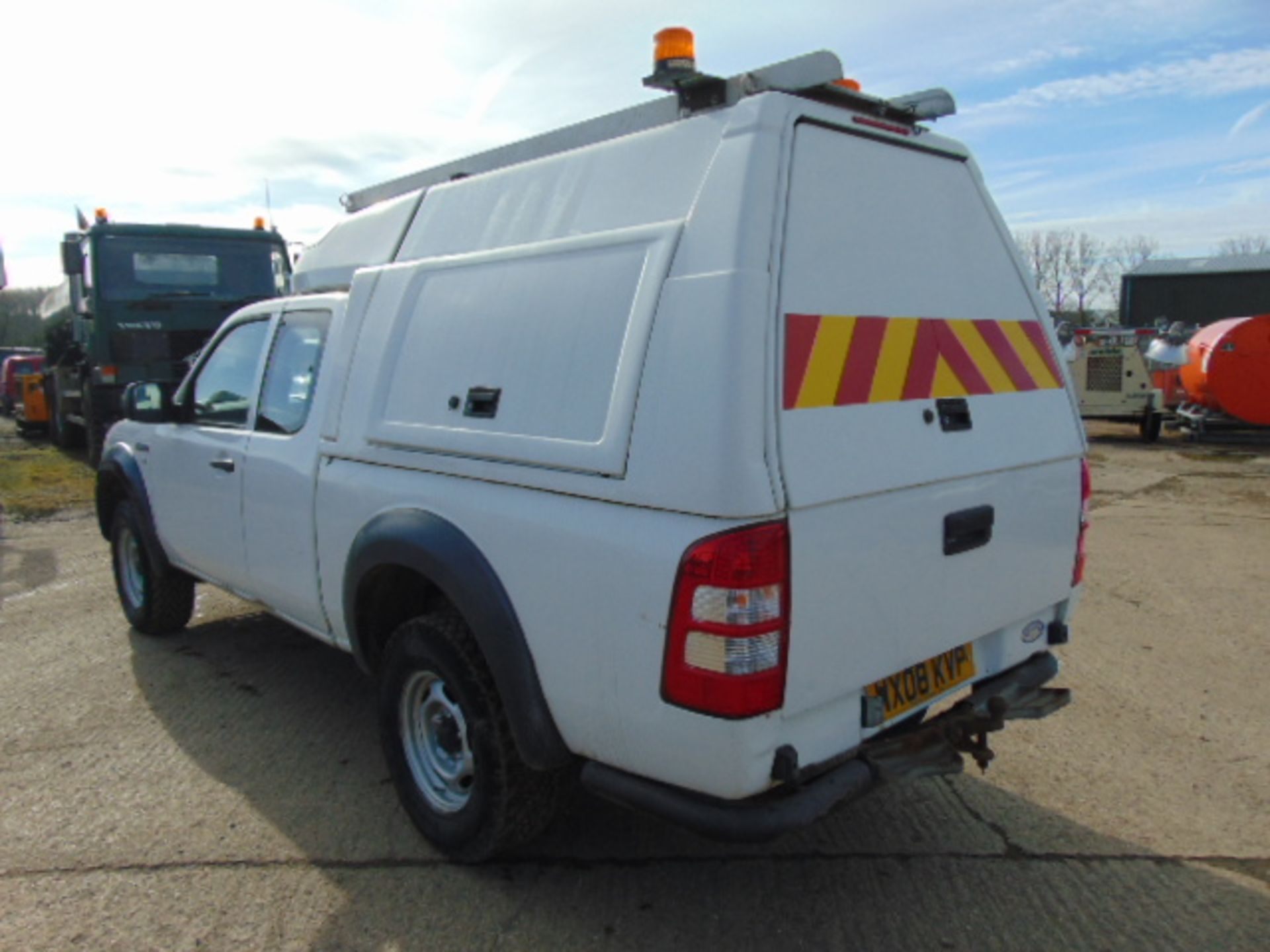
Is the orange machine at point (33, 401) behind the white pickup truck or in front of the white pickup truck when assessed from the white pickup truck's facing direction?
in front

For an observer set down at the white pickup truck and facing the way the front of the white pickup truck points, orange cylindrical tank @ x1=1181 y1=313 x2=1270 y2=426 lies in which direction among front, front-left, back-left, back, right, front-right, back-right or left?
right

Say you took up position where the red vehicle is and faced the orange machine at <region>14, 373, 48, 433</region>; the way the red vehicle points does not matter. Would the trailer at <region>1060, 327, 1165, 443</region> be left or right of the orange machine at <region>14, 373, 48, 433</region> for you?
left

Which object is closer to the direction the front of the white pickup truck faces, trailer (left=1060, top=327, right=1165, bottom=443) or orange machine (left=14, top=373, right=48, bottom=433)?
the orange machine

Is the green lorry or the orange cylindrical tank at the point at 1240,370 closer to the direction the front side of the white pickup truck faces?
the green lorry

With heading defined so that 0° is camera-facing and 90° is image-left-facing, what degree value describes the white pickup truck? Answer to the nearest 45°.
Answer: approximately 135°

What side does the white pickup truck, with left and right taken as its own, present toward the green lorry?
front

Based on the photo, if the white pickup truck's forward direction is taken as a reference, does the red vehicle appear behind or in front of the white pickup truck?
in front

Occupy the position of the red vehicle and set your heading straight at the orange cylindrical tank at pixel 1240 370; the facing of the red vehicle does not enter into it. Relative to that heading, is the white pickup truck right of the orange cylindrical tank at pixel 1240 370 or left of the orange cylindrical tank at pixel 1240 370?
right

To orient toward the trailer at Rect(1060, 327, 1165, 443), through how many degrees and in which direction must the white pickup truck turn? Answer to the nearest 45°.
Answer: approximately 90° to its right
